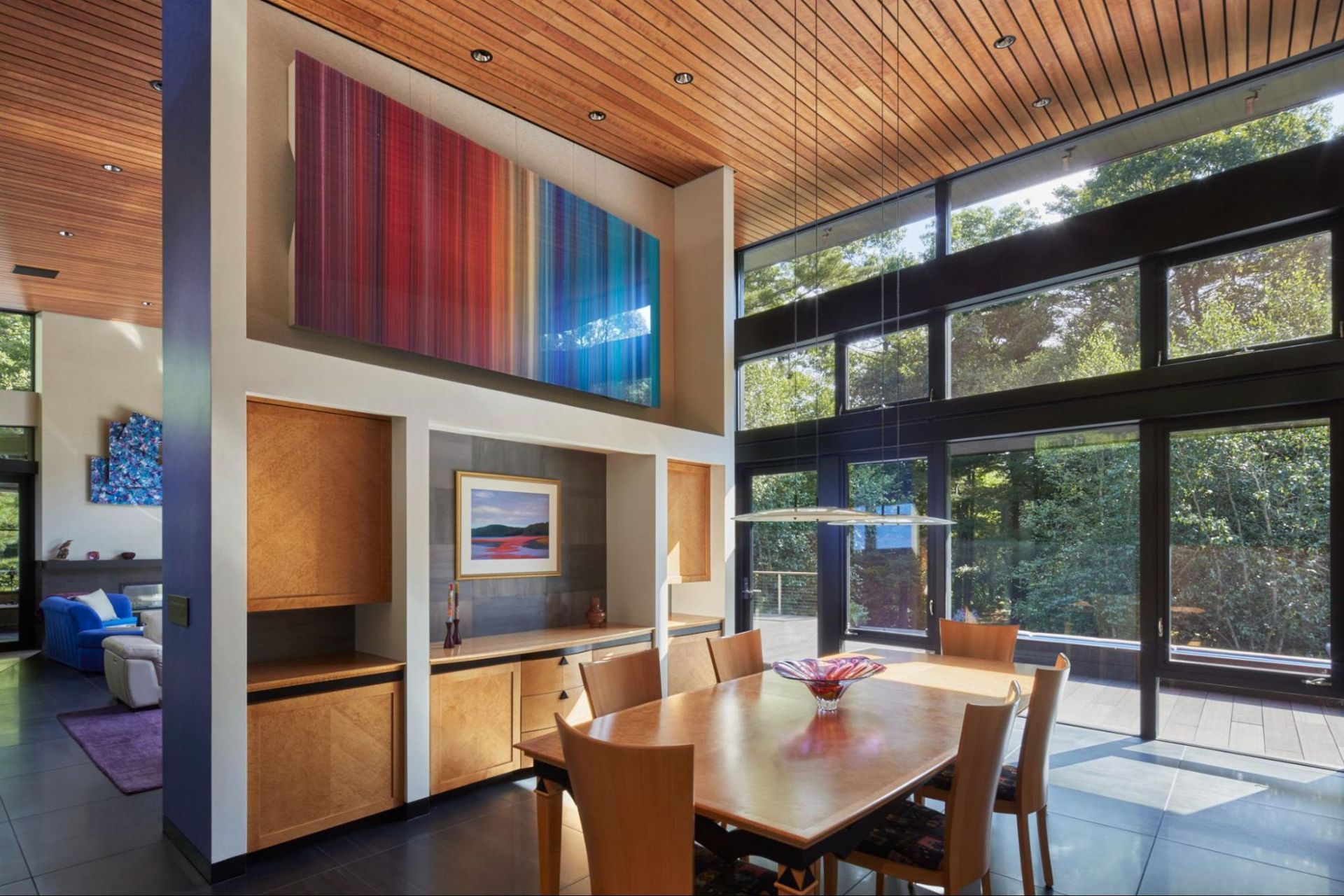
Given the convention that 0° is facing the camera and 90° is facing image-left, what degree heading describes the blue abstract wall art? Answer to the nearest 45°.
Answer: approximately 0°

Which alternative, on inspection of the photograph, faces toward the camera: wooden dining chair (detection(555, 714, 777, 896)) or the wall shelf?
the wall shelf

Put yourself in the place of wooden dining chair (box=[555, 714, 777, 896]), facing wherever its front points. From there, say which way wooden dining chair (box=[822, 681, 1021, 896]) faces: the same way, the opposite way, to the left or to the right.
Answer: to the left

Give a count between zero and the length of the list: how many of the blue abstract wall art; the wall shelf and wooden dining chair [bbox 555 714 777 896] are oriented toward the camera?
2

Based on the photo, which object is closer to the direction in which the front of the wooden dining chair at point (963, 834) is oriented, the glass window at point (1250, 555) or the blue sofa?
the blue sofa

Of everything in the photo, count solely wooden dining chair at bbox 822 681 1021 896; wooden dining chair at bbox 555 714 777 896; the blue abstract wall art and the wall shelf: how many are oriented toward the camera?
2

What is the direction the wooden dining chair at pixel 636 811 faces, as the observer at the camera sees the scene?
facing away from the viewer and to the right of the viewer

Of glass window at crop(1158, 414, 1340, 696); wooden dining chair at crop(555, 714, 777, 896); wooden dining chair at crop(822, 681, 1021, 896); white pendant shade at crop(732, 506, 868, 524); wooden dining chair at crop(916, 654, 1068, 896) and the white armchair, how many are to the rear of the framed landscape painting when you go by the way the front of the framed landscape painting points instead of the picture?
1

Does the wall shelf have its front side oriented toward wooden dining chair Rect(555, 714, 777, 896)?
yes

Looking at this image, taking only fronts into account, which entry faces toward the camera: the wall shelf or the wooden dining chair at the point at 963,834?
the wall shelf

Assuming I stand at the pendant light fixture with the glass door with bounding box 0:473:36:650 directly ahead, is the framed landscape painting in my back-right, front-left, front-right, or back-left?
front-left

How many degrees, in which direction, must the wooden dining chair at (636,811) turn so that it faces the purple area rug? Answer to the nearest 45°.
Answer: approximately 90° to its left

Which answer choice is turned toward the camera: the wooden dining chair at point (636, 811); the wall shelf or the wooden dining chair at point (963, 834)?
the wall shelf

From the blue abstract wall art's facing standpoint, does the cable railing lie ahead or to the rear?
ahead
